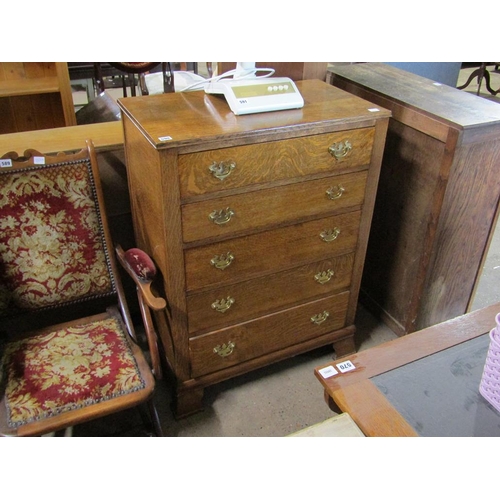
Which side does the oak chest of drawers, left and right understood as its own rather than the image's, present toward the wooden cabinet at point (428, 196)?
left

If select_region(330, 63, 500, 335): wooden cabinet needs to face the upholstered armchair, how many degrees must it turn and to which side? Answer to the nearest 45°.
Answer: approximately 180°

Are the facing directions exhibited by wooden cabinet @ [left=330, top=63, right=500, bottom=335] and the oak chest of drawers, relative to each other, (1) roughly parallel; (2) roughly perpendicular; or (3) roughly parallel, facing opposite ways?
roughly perpendicular

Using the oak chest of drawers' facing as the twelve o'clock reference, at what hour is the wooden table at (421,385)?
The wooden table is roughly at 12 o'clock from the oak chest of drawers.

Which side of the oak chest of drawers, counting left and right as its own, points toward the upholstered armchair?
right

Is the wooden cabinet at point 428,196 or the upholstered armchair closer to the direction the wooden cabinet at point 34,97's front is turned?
the upholstered armchair

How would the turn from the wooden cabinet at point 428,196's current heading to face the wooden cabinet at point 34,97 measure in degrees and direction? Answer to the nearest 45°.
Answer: approximately 135° to its left

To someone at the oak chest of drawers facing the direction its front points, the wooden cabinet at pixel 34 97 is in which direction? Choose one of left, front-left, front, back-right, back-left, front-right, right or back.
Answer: back

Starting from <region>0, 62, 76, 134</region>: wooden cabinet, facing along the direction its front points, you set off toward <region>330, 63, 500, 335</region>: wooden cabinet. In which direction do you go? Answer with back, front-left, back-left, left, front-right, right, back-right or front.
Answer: front-left

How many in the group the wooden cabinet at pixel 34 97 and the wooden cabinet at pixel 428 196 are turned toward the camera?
1

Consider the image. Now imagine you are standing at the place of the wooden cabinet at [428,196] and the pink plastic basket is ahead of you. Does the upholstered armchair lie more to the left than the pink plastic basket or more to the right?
right

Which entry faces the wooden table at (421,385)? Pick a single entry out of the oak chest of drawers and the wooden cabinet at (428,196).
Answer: the oak chest of drawers

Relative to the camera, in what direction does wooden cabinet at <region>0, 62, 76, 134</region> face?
facing the viewer

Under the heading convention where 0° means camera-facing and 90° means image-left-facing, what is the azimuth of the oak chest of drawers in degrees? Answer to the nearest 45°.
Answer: approximately 315°
